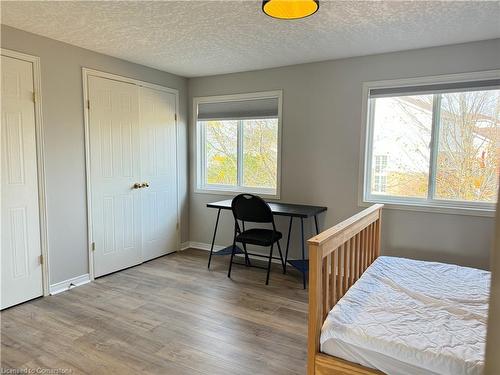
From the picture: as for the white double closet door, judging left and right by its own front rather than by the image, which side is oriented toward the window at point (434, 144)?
front

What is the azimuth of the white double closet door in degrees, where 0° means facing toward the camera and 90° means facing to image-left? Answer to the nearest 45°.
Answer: approximately 315°

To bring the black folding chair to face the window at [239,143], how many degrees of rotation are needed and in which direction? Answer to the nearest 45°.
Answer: approximately 45° to its left

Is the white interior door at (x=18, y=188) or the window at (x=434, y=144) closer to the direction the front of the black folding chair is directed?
the window

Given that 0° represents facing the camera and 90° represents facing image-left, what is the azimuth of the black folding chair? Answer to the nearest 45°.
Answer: approximately 225°

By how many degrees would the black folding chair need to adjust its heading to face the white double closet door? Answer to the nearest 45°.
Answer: approximately 135° to its left

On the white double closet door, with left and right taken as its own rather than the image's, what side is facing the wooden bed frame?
front

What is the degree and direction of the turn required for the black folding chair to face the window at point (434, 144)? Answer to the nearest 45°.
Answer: approximately 45° to its right

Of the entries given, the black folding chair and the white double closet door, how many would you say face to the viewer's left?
0

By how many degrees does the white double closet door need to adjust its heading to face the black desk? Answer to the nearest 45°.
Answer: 0° — it already faces it

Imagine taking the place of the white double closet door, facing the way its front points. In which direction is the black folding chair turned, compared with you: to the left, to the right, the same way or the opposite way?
to the left
